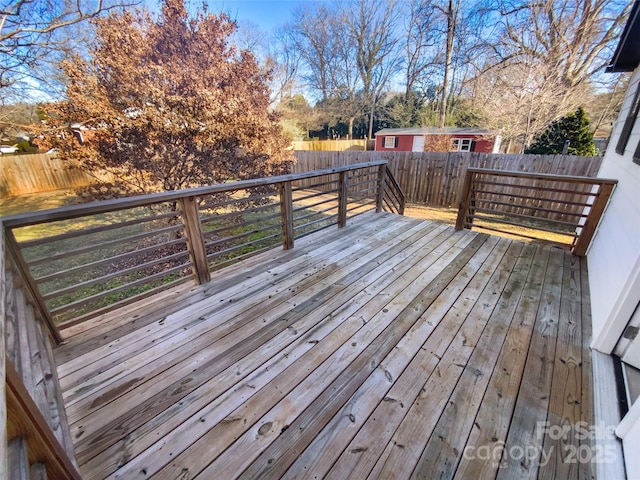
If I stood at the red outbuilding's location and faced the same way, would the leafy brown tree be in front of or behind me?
in front

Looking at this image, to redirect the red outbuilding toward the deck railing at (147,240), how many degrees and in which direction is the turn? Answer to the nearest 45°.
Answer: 0° — it already faces it

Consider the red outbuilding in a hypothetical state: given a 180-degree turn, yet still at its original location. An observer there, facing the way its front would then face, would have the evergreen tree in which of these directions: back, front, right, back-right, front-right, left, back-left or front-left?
back-right

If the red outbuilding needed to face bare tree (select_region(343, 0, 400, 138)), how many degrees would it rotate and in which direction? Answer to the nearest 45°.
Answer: approximately 135° to its right

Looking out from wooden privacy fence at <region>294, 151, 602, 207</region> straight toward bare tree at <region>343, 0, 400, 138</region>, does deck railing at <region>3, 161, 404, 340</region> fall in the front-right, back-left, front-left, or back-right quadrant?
back-left

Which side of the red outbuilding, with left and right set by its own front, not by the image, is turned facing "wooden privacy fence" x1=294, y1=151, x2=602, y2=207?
front

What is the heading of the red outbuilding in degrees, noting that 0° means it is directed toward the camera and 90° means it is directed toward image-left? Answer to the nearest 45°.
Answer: approximately 0°

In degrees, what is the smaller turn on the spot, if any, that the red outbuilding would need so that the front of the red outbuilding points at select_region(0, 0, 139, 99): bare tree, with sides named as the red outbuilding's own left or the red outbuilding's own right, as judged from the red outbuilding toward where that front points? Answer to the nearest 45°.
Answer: approximately 45° to the red outbuilding's own right

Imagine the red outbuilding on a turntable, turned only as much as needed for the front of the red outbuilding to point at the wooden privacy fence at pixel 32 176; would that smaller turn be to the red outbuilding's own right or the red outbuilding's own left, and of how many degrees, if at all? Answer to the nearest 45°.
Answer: approximately 45° to the red outbuilding's own right
